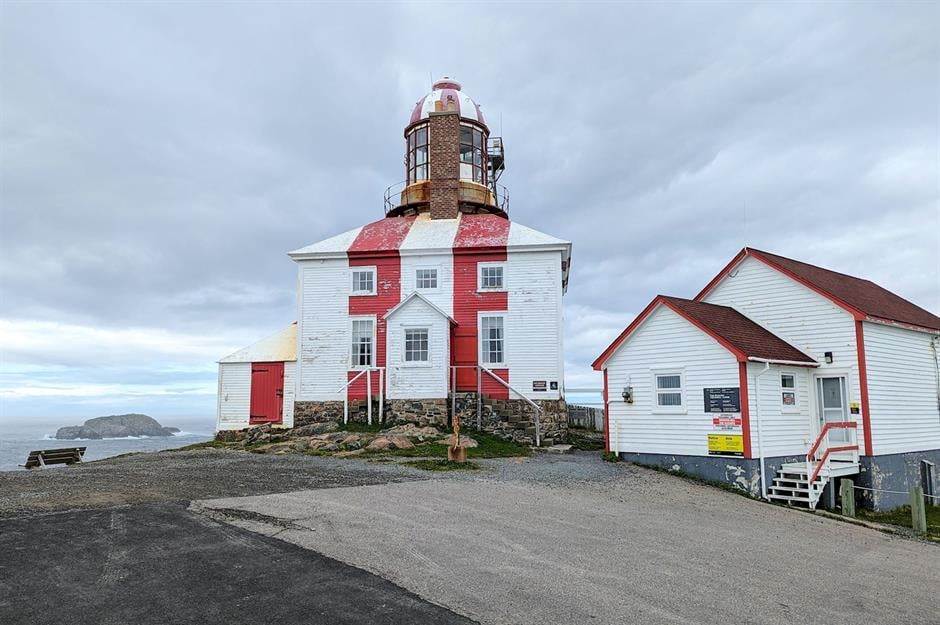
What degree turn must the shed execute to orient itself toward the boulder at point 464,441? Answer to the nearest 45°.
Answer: approximately 45° to its left

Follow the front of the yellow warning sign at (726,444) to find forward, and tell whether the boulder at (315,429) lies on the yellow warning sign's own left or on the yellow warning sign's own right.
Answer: on the yellow warning sign's own right

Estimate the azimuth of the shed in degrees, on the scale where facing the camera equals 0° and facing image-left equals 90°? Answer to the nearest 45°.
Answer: approximately 0°

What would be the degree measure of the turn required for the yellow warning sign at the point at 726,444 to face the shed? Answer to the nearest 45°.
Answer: approximately 45° to its right

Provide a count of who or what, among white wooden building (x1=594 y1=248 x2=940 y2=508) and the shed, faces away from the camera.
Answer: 0

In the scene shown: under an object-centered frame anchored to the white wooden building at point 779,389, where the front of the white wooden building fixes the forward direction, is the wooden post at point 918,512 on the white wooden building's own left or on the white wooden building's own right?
on the white wooden building's own left

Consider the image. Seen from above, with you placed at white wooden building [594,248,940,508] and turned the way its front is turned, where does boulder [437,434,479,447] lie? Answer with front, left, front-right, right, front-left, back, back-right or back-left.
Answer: front-right

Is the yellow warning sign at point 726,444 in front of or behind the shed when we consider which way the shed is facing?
in front

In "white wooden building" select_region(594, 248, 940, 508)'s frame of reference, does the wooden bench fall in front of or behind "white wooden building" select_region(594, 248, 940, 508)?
in front

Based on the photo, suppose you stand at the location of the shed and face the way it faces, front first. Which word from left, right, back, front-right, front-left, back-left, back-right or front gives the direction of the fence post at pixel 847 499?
front-left

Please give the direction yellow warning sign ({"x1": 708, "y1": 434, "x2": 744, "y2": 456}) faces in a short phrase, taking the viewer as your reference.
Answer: facing the viewer and to the left of the viewer

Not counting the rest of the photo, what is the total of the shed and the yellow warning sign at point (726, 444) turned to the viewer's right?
0

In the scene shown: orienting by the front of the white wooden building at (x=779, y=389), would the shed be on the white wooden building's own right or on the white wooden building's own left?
on the white wooden building's own right

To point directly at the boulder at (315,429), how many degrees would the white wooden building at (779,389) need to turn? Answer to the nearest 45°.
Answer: approximately 45° to its right
